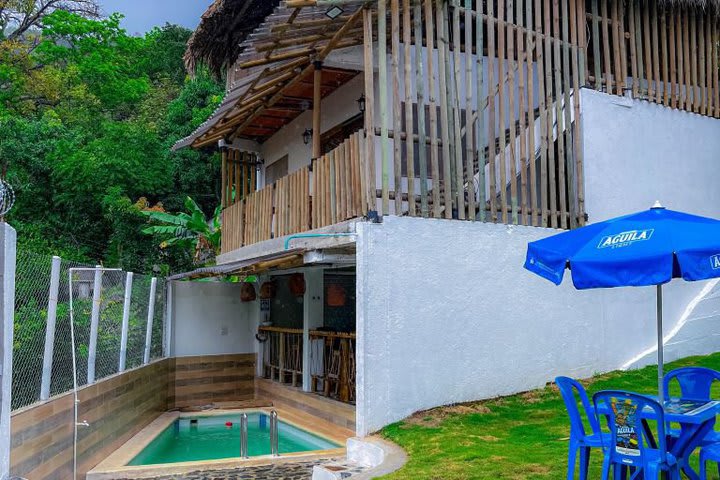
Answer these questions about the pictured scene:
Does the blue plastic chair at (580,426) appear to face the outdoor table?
yes

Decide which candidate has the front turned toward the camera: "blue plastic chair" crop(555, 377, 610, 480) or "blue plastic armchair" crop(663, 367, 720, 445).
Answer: the blue plastic armchair

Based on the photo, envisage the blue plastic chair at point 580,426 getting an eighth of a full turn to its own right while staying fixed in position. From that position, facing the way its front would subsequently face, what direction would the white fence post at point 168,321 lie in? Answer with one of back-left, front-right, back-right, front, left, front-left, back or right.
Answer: back

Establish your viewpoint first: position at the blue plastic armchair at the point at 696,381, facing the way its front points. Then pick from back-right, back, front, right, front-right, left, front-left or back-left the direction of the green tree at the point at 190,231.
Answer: back-right

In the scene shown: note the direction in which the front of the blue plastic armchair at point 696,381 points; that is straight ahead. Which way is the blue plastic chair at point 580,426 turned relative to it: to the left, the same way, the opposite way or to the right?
to the left

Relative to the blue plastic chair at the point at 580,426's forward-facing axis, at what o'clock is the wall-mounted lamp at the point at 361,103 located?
The wall-mounted lamp is roughly at 8 o'clock from the blue plastic chair.

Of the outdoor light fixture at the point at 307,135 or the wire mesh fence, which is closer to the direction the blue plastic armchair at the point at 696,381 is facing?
the wire mesh fence

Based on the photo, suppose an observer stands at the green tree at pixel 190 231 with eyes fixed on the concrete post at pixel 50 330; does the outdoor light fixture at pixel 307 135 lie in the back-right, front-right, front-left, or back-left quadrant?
front-left

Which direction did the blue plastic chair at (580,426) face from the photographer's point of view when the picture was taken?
facing to the right of the viewer

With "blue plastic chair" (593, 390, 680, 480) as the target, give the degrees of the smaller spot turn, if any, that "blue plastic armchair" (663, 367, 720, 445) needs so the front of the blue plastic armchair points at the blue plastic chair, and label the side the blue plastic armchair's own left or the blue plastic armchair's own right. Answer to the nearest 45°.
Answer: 0° — it already faces it

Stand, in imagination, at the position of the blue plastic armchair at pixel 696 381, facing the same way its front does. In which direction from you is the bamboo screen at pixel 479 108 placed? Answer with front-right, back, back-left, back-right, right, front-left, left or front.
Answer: back-right

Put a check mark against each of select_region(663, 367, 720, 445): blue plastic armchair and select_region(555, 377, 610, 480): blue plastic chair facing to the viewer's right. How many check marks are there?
1

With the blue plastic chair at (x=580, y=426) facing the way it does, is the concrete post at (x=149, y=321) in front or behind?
behind

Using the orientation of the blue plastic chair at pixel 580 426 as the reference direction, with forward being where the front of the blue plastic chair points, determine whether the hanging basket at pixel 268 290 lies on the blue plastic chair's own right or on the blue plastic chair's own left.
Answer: on the blue plastic chair's own left

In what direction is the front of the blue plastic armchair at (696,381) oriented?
toward the camera

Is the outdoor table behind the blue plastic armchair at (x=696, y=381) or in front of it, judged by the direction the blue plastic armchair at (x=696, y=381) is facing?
in front

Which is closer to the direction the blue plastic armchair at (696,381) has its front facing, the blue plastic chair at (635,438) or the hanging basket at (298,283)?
the blue plastic chair
